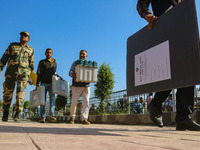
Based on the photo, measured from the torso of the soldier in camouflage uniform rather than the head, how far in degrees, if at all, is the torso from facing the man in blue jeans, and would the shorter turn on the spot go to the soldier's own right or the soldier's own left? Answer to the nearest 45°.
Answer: approximately 135° to the soldier's own left

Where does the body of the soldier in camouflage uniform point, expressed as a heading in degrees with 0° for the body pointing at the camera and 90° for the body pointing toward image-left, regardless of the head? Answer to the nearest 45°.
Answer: approximately 0°

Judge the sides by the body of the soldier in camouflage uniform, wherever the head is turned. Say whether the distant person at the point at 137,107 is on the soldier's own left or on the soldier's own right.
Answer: on the soldier's own left

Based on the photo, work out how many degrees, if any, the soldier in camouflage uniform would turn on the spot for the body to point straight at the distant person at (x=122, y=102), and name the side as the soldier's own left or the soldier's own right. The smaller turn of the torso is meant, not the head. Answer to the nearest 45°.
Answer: approximately 135° to the soldier's own left

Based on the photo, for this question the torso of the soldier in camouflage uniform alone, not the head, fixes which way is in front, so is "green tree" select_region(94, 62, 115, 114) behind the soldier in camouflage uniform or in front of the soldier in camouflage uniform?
behind
